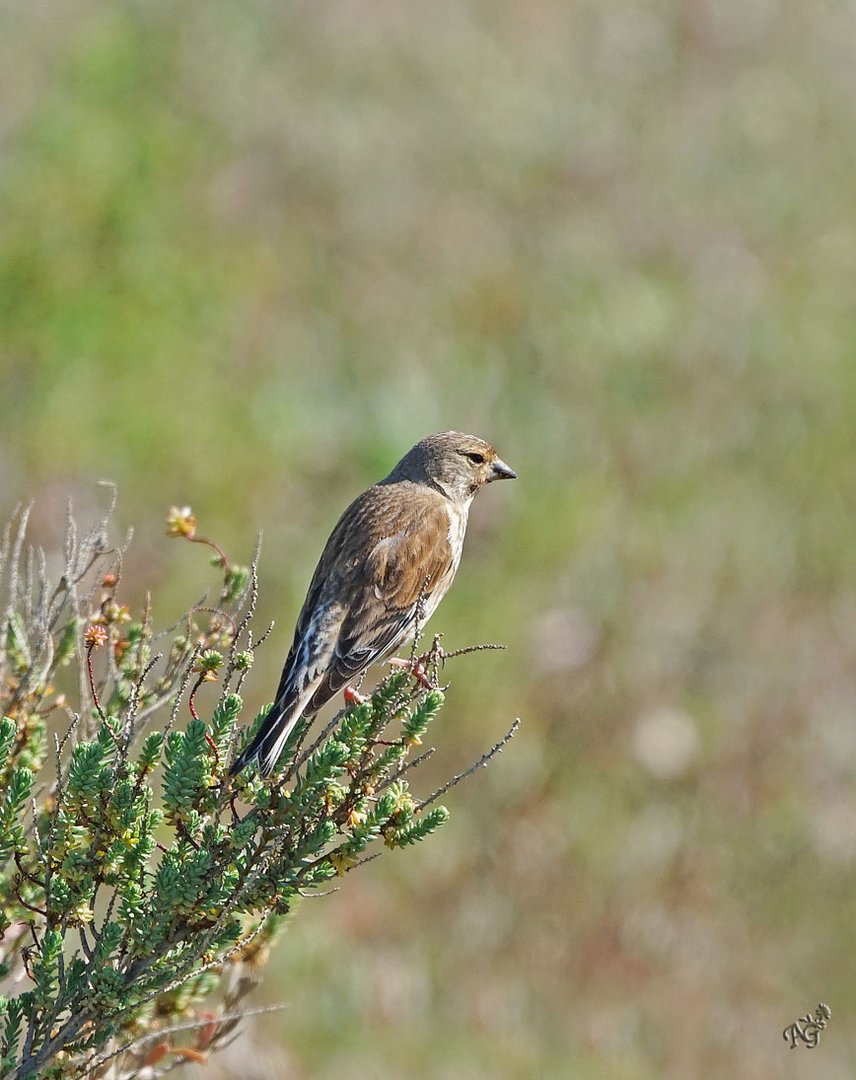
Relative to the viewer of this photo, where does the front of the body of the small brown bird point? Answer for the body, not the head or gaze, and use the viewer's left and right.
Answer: facing away from the viewer and to the right of the viewer
